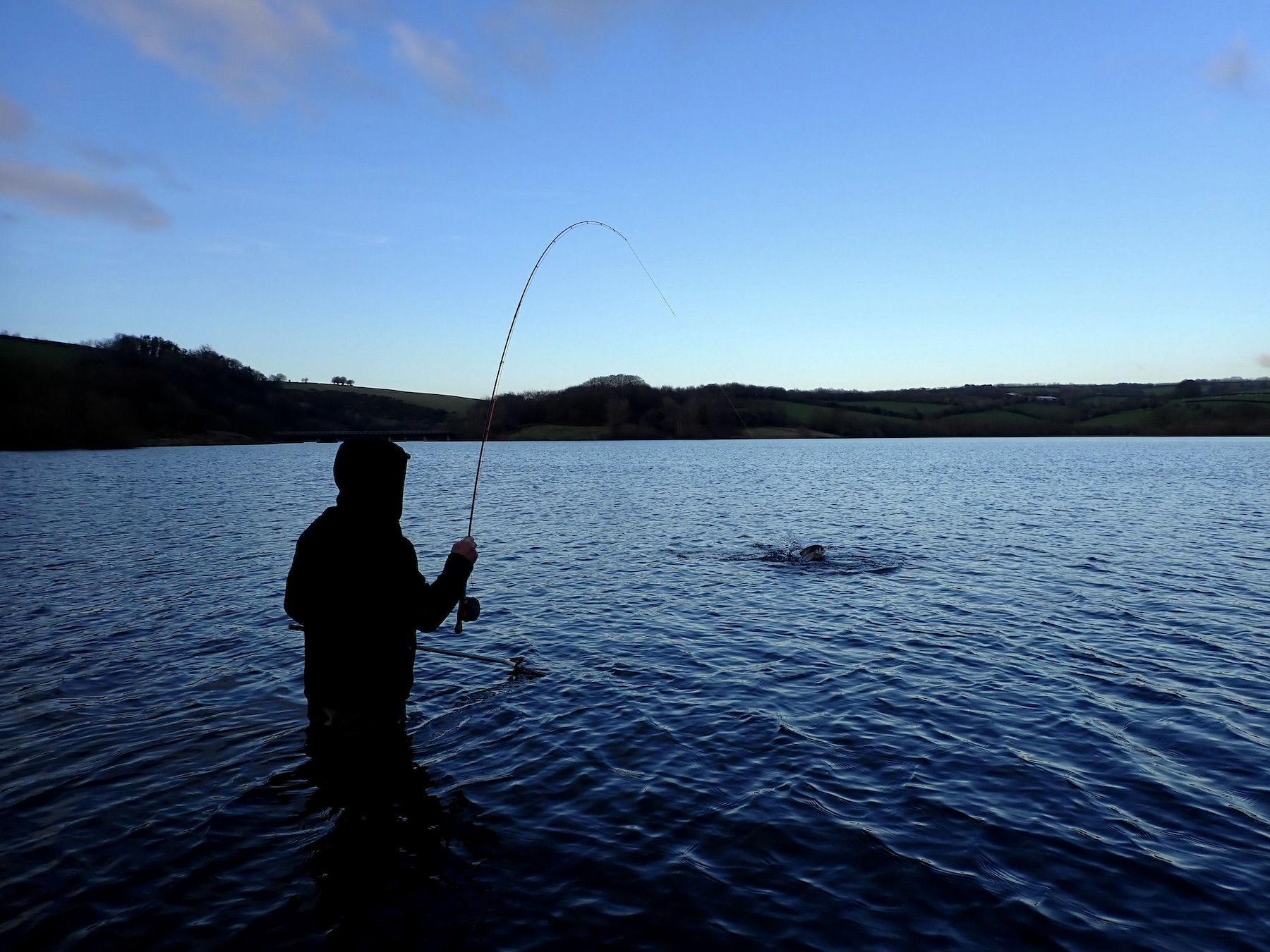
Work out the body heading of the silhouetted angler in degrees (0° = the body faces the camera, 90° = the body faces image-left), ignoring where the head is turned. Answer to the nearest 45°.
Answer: approximately 225°
